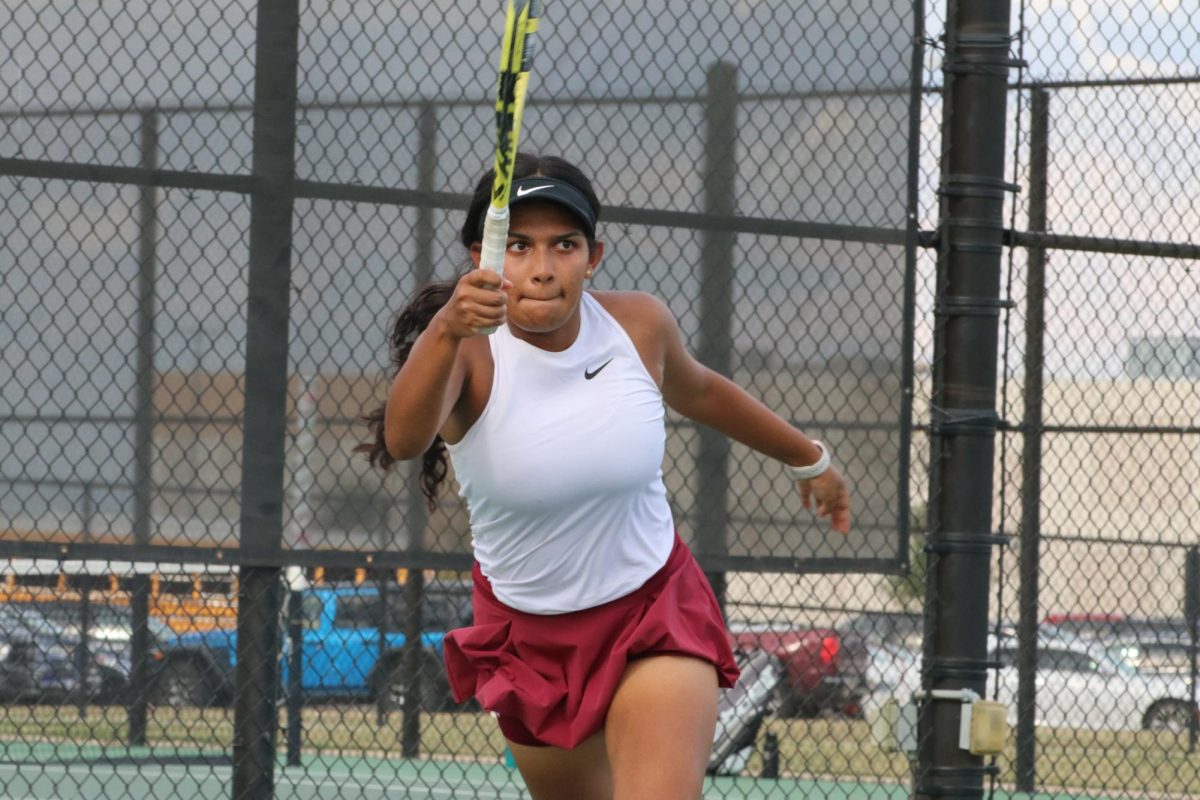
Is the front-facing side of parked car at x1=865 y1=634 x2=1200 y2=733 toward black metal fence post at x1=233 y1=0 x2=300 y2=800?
no

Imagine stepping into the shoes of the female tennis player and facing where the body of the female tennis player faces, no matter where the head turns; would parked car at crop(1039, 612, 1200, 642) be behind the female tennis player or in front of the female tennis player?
behind

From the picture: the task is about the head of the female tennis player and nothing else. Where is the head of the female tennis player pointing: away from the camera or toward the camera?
toward the camera

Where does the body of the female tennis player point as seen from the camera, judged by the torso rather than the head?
toward the camera

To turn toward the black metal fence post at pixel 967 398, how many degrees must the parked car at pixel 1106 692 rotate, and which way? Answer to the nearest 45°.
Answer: approximately 90° to its right

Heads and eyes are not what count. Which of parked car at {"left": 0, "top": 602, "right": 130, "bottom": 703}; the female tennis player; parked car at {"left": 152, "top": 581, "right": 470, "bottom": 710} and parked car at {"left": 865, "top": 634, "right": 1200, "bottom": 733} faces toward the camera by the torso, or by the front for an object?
the female tennis player

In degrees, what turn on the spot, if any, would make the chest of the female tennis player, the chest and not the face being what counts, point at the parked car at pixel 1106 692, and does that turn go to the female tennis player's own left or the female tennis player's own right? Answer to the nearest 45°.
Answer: approximately 135° to the female tennis player's own left

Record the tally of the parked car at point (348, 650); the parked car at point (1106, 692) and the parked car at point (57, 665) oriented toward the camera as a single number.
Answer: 0

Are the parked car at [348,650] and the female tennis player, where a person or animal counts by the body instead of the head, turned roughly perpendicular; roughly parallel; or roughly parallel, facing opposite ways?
roughly perpendicular

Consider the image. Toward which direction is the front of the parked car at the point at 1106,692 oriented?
to the viewer's right
